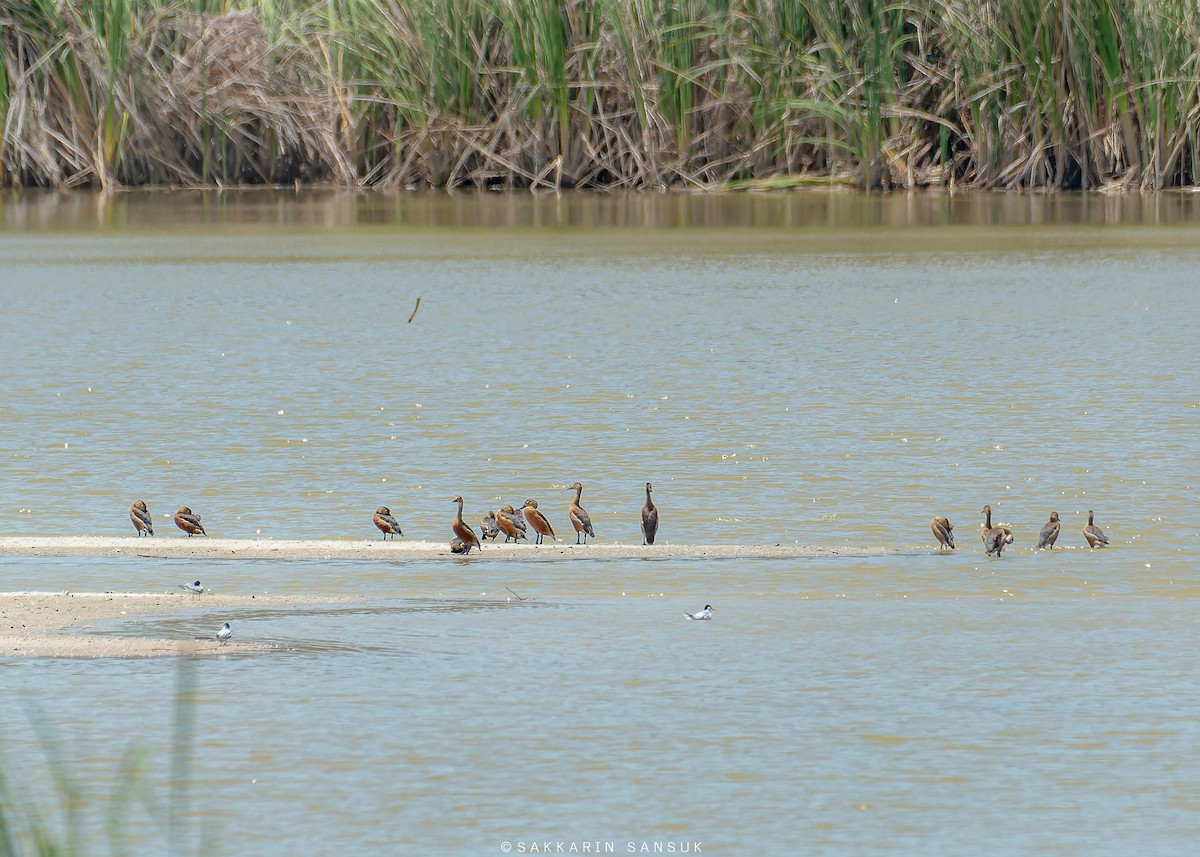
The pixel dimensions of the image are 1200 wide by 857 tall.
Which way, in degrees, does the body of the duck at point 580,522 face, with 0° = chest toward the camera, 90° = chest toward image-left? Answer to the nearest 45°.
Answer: approximately 90°

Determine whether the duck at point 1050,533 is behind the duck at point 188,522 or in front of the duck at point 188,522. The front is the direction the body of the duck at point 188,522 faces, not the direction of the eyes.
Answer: behind

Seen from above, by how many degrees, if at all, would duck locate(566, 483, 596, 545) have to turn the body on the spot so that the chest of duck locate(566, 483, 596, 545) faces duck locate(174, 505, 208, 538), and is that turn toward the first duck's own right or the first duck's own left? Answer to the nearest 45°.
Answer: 0° — it already faces it

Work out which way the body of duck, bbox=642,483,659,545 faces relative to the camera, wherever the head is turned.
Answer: away from the camera

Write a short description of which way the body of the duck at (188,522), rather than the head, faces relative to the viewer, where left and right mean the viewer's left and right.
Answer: facing to the left of the viewer

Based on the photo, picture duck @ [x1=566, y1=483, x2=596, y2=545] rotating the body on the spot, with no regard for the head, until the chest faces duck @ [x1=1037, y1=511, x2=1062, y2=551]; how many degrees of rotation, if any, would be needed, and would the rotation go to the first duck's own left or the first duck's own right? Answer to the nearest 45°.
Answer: approximately 180°

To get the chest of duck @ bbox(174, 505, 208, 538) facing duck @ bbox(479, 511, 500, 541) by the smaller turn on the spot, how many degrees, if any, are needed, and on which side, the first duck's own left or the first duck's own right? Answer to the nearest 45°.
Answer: approximately 180°

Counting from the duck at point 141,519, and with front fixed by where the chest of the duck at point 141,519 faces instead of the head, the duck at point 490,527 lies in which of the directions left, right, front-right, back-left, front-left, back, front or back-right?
back-left
